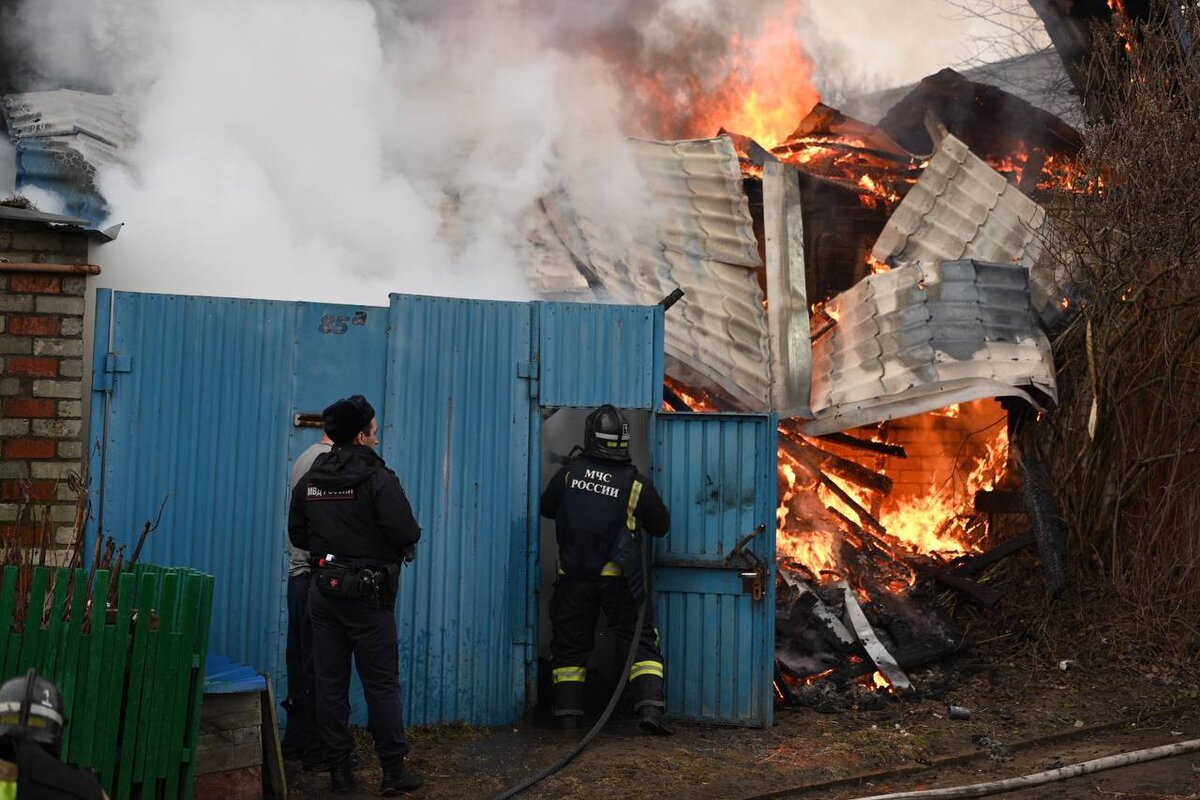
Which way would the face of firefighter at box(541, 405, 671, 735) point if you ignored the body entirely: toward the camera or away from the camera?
away from the camera

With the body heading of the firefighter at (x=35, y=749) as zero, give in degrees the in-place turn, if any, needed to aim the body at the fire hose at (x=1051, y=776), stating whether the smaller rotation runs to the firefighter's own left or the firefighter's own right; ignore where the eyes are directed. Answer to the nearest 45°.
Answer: approximately 90° to the firefighter's own right

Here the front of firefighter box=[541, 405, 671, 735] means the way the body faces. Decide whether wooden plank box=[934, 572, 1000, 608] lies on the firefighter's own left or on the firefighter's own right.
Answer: on the firefighter's own right

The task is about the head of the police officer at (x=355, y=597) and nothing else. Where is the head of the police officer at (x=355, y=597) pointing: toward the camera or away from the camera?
away from the camera

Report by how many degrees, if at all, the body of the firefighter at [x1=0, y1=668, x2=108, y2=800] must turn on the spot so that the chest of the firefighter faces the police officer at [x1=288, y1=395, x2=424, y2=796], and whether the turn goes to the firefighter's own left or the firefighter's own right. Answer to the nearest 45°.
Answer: approximately 45° to the firefighter's own right

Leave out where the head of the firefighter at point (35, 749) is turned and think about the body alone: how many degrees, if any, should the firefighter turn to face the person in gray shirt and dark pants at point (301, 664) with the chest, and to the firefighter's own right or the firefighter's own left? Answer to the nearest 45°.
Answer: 0° — they already face them

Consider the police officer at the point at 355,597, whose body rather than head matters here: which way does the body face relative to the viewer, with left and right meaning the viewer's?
facing away from the viewer and to the right of the viewer

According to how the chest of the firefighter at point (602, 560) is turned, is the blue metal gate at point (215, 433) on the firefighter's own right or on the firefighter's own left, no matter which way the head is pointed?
on the firefighter's own left

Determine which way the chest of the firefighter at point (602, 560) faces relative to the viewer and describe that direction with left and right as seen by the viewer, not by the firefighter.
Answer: facing away from the viewer

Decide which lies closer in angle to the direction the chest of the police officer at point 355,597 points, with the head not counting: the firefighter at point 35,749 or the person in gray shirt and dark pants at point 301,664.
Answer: the person in gray shirt and dark pants

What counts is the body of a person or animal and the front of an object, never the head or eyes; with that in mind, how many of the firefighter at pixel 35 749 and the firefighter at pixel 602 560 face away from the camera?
2

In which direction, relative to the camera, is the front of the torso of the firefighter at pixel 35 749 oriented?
away from the camera

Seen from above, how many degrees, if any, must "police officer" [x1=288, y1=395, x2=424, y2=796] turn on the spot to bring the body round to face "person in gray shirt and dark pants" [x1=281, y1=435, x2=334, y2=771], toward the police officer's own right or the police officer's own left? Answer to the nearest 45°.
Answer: approximately 90° to the police officer's own left
